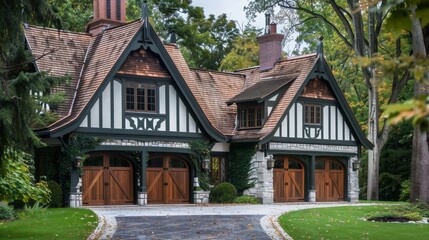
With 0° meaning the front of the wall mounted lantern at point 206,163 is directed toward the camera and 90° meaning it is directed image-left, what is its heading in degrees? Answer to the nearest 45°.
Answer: approximately 0°

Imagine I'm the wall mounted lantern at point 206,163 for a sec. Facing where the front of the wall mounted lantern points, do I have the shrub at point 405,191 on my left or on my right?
on my left

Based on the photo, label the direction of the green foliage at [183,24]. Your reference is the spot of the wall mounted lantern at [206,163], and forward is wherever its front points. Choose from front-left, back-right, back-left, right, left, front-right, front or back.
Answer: back

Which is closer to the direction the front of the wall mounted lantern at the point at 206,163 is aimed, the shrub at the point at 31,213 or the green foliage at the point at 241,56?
the shrub

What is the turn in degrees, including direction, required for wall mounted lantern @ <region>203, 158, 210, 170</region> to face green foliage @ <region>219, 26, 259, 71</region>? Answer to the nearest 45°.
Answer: approximately 180°

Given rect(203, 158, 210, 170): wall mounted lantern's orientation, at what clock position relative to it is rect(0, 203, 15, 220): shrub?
The shrub is roughly at 1 o'clock from the wall mounted lantern.

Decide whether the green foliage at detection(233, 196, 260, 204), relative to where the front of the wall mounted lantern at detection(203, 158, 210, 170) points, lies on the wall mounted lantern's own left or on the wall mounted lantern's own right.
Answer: on the wall mounted lantern's own left

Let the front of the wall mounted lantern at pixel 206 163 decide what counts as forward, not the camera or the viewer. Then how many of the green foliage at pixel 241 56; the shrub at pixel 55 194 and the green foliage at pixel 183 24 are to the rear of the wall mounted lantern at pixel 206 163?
2

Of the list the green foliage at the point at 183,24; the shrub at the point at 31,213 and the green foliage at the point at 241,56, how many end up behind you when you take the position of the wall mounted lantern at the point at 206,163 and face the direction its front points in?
2

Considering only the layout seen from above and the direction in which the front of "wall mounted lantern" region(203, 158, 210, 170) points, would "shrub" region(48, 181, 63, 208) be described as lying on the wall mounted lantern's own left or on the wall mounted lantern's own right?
on the wall mounted lantern's own right

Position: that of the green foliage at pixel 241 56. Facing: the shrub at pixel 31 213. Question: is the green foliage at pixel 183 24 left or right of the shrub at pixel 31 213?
right

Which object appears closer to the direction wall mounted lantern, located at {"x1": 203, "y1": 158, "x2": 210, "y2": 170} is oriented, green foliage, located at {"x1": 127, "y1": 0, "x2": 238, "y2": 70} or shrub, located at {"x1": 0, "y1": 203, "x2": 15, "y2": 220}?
the shrub

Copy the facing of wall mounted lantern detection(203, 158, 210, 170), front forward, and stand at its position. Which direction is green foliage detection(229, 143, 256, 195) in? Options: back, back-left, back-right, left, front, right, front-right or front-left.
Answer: back-left

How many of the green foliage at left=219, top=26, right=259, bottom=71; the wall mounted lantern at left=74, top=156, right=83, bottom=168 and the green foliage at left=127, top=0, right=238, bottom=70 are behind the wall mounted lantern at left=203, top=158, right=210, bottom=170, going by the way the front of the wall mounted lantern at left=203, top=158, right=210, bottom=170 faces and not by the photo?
2
